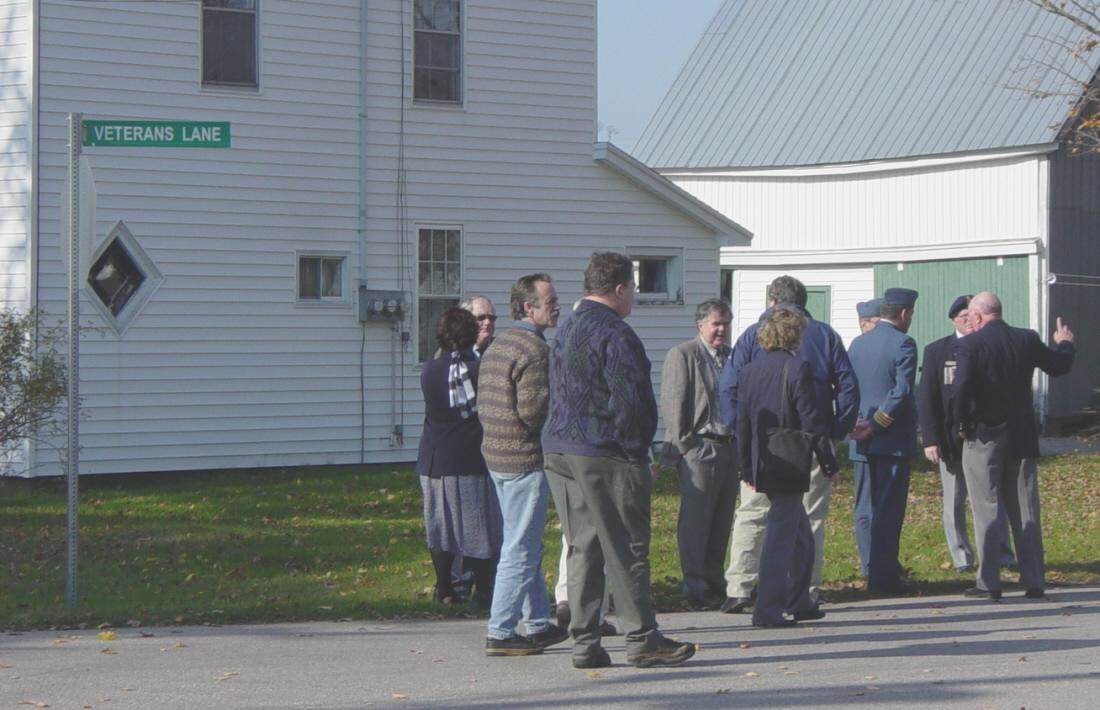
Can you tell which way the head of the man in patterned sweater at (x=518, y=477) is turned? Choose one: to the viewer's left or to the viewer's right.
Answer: to the viewer's right

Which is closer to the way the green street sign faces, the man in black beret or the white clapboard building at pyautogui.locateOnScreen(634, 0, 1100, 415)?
the man in black beret

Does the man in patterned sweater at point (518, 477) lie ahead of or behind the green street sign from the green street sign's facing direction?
ahead

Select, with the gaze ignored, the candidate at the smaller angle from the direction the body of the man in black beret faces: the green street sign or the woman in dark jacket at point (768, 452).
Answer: the woman in dark jacket

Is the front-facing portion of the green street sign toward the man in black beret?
no

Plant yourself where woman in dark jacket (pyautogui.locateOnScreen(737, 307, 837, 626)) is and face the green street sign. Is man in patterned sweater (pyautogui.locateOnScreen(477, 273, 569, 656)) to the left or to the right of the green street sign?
left

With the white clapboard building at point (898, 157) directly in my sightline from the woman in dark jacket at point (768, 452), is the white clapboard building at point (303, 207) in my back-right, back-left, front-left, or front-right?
front-left

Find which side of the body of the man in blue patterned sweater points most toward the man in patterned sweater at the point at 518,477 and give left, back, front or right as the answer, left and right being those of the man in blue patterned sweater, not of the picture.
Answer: left

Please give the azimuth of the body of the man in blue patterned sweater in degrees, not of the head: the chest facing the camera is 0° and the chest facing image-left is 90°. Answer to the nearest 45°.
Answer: approximately 225°

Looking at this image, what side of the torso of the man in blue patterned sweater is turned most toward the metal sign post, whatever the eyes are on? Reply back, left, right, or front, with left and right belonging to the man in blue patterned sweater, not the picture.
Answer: left

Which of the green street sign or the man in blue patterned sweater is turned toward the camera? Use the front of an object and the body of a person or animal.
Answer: the green street sign

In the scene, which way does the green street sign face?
toward the camera

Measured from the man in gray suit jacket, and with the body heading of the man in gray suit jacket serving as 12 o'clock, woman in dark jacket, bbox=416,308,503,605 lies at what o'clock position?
The woman in dark jacket is roughly at 4 o'clock from the man in gray suit jacket.

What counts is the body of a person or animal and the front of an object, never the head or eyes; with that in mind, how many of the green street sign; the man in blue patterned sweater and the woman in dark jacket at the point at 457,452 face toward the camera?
1
